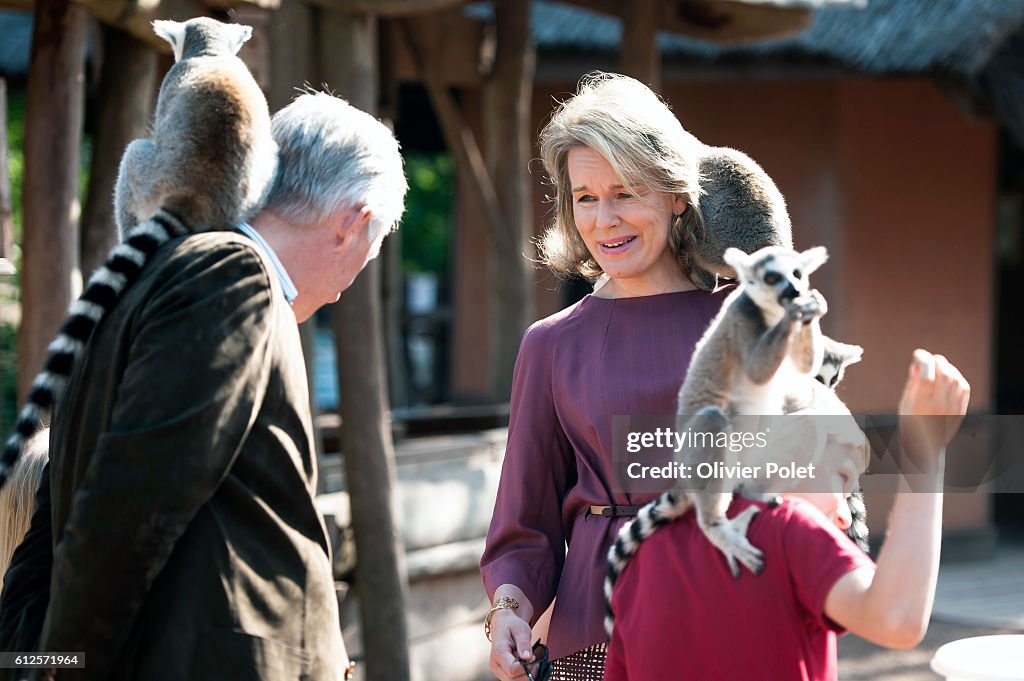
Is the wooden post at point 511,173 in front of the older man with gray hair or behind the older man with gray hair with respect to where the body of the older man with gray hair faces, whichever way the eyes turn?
in front

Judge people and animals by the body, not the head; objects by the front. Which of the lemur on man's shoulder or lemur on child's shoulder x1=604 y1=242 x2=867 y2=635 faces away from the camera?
the lemur on man's shoulder

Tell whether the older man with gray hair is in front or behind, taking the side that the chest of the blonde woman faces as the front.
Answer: in front

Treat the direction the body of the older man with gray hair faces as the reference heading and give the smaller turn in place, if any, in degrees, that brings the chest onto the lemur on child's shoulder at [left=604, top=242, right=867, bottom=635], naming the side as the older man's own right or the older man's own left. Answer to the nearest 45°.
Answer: approximately 90° to the older man's own right

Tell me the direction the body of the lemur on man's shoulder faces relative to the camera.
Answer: away from the camera

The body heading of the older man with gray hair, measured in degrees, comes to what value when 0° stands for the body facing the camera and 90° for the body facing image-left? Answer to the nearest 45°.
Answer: approximately 225°

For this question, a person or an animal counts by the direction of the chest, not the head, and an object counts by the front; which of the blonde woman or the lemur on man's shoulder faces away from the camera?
the lemur on man's shoulder

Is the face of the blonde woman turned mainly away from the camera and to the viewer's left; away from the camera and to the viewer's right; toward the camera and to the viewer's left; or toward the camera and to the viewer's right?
toward the camera and to the viewer's left

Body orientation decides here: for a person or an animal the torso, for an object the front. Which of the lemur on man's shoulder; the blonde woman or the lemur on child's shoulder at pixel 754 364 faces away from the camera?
the lemur on man's shoulder

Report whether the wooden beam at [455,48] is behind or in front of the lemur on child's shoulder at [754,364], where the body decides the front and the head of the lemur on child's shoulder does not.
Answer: behind

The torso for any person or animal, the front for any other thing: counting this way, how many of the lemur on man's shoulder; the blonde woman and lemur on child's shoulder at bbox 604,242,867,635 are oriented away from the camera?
1
